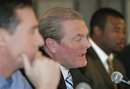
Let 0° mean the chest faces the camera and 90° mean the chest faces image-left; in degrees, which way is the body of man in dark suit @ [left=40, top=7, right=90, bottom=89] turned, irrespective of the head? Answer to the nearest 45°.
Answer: approximately 315°

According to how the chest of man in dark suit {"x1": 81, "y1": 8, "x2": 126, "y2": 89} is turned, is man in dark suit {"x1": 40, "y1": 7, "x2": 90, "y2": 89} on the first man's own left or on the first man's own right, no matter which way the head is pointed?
on the first man's own right

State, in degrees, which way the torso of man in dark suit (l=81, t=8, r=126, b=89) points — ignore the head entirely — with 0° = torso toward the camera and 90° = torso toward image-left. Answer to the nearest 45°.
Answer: approximately 315°

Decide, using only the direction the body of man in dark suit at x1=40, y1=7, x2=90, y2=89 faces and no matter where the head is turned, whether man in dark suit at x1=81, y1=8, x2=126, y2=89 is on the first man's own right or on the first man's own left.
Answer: on the first man's own left
